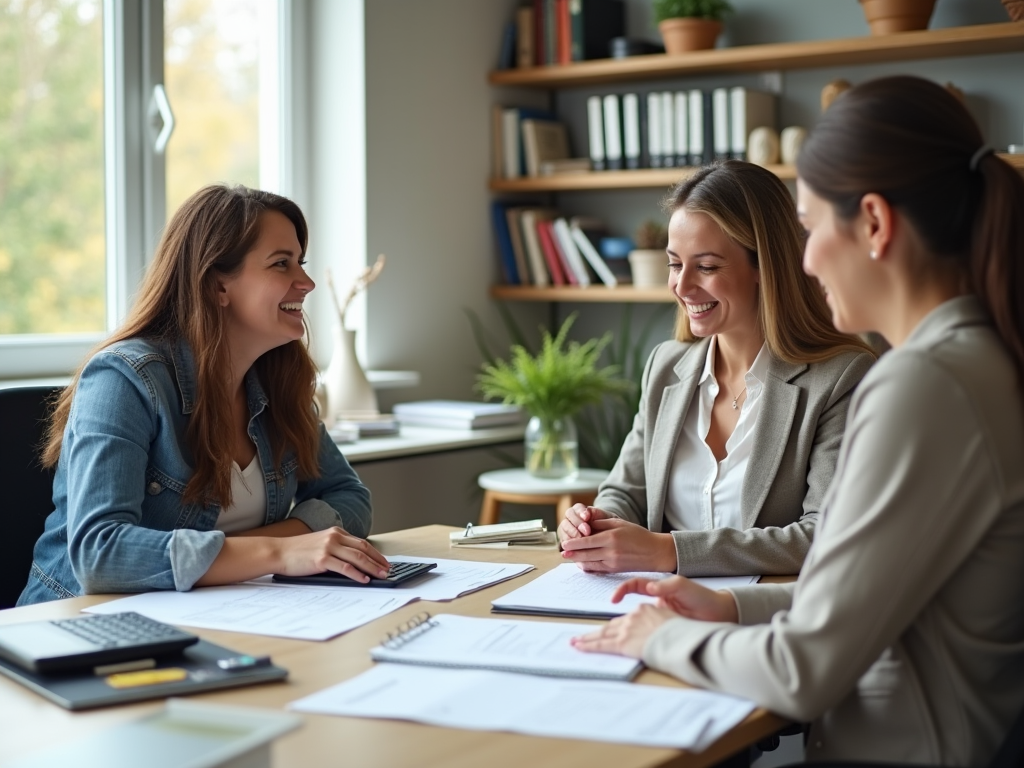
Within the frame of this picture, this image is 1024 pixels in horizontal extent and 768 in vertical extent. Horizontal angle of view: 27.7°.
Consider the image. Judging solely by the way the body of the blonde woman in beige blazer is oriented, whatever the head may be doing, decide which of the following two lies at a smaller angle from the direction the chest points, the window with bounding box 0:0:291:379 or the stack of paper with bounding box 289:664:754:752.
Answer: the stack of paper

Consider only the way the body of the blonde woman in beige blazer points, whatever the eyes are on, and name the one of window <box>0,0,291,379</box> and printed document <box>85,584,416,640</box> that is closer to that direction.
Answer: the printed document

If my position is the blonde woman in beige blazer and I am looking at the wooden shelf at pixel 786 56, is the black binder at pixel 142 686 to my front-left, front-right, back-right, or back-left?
back-left

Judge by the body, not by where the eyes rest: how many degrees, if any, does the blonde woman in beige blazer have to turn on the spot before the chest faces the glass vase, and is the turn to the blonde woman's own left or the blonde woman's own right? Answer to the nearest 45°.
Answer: approximately 135° to the blonde woman's own right

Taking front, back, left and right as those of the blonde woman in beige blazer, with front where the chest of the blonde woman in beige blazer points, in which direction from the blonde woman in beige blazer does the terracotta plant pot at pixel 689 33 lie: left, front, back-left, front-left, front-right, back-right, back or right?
back-right

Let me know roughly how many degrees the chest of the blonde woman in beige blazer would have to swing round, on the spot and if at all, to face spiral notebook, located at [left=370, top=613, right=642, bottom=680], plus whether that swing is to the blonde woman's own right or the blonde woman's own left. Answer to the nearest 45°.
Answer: approximately 45° to the blonde woman's own left

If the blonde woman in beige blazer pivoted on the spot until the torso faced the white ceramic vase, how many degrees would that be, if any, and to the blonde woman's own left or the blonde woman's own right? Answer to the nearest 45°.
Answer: approximately 90° to the blonde woman's own right

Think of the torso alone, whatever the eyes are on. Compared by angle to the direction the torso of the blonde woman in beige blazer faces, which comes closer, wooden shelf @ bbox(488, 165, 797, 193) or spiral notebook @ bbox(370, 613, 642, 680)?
the spiral notebook

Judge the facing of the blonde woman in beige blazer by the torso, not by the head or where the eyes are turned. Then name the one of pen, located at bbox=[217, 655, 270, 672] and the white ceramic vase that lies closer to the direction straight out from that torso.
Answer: the pen

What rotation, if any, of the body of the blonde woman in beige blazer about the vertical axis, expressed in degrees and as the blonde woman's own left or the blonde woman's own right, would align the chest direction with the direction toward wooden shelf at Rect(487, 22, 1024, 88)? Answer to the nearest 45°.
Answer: approximately 135° to the blonde woman's own right

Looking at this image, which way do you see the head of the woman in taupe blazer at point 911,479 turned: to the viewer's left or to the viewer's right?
to the viewer's left

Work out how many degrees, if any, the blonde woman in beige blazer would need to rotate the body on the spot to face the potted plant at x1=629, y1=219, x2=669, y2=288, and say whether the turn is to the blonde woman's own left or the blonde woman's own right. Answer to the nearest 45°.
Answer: approximately 135° to the blonde woman's own right
